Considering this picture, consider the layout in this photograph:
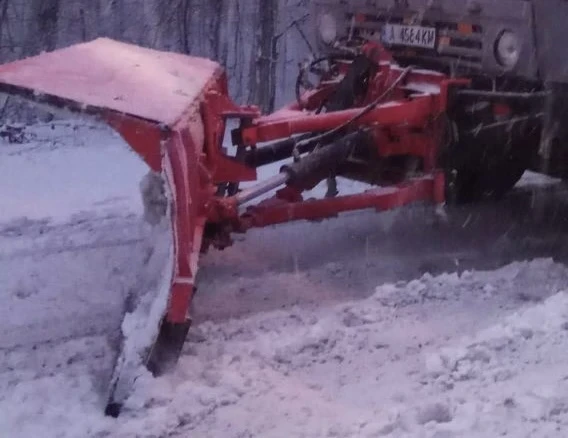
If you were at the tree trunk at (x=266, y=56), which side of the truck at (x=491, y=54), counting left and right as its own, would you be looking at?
right

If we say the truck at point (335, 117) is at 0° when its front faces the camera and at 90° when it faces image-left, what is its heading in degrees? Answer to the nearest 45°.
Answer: approximately 45°

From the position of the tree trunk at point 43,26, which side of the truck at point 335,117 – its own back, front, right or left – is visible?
right

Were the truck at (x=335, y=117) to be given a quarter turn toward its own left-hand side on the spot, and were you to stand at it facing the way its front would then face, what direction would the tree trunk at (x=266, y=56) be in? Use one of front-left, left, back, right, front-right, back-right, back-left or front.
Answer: back-left
